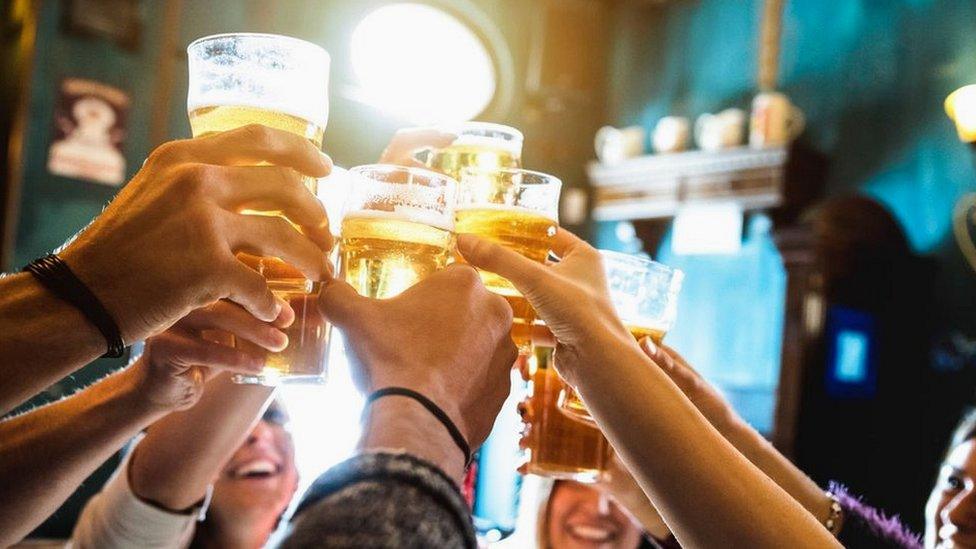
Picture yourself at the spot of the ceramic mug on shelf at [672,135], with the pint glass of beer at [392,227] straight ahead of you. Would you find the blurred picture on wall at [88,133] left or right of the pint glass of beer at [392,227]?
right

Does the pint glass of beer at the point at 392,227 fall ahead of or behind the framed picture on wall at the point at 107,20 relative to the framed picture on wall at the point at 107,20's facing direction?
ahead

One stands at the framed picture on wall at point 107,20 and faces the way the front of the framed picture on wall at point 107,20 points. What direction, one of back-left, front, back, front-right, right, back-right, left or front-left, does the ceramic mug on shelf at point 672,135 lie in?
front-left

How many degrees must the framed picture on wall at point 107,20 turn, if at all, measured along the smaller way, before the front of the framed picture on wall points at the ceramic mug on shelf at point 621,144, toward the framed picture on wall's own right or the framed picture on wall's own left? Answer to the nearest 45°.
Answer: approximately 45° to the framed picture on wall's own left

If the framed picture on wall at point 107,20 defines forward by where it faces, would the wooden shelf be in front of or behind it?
in front

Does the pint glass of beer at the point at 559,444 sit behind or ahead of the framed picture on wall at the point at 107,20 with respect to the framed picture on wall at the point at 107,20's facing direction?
ahead
